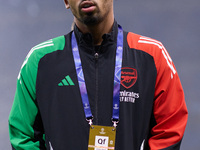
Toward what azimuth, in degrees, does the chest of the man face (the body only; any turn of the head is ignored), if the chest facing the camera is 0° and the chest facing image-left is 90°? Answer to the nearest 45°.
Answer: approximately 0°
